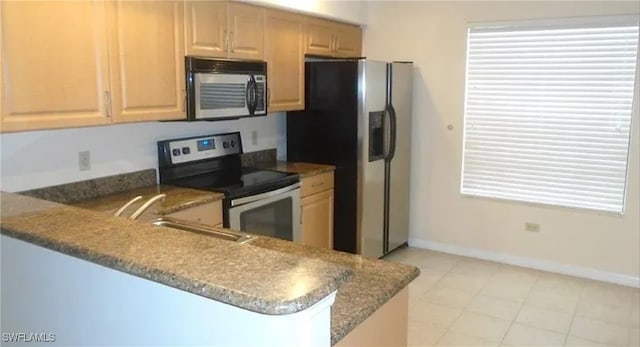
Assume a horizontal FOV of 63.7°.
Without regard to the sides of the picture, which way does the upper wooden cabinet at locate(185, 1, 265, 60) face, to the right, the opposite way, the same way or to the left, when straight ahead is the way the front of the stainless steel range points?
the same way

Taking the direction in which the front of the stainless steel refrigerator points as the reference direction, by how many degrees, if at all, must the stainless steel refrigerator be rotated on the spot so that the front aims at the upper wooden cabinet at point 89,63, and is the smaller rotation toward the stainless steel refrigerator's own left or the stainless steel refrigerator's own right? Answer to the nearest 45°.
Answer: approximately 90° to the stainless steel refrigerator's own right

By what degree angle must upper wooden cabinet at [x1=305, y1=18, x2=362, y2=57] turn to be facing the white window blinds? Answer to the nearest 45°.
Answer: approximately 45° to its left

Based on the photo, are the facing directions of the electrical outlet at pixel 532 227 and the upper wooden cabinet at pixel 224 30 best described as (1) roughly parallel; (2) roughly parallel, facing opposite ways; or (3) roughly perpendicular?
roughly perpendicular

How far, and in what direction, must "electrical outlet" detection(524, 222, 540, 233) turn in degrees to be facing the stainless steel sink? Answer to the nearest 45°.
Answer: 0° — it already faces it

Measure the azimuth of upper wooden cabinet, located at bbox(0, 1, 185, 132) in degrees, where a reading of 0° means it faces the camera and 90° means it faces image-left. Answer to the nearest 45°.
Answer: approximately 315°

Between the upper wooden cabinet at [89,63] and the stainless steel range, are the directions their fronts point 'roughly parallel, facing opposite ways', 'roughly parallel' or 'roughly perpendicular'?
roughly parallel

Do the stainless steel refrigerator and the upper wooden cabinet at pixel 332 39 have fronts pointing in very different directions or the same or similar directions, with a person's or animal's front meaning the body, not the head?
same or similar directions

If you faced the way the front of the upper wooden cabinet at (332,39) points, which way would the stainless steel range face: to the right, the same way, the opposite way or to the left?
the same way

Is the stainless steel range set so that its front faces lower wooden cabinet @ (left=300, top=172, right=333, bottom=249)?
no

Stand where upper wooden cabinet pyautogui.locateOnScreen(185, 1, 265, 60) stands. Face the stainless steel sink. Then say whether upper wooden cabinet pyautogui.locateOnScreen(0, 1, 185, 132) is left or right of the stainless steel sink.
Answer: right

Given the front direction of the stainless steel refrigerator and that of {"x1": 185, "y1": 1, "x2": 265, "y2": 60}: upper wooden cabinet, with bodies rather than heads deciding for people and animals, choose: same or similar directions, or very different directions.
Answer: same or similar directions

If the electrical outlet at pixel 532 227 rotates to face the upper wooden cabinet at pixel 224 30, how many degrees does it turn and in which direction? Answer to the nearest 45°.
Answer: approximately 45° to its right

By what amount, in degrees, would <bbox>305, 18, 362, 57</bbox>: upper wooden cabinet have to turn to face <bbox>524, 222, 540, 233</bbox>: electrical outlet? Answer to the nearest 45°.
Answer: approximately 45° to its left

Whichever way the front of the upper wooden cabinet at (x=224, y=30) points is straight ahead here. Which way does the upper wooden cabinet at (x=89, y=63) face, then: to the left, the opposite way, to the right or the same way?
the same way

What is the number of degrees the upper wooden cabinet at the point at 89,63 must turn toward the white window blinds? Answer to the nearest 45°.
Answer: approximately 45° to its left

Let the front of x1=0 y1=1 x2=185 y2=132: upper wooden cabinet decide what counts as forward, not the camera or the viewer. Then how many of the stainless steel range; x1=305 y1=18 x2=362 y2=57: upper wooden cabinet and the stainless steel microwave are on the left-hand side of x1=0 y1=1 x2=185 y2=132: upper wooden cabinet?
3

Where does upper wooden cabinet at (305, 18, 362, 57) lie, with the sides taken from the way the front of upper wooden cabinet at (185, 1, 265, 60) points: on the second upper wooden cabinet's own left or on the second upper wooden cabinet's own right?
on the second upper wooden cabinet's own left

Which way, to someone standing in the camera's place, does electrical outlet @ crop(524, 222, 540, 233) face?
facing the viewer

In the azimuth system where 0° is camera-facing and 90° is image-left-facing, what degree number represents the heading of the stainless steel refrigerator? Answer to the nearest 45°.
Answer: approximately 315°

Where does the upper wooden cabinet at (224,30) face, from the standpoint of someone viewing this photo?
facing the viewer and to the right of the viewer

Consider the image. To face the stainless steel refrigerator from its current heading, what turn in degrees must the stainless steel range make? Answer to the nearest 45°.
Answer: approximately 90° to its left
